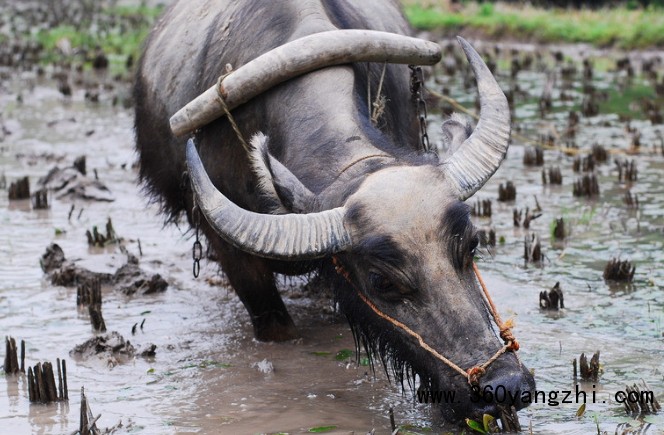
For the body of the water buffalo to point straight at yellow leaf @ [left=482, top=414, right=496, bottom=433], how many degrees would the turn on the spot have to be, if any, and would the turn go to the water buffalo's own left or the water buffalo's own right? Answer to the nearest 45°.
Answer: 0° — it already faces it

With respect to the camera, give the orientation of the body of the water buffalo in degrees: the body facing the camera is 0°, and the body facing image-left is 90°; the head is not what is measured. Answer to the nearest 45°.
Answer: approximately 315°
